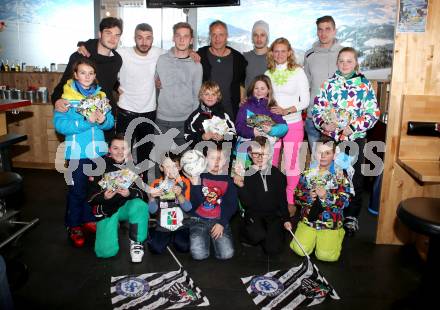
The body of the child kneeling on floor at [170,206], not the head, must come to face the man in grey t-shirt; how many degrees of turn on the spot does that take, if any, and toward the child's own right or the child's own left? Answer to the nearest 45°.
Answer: approximately 135° to the child's own left

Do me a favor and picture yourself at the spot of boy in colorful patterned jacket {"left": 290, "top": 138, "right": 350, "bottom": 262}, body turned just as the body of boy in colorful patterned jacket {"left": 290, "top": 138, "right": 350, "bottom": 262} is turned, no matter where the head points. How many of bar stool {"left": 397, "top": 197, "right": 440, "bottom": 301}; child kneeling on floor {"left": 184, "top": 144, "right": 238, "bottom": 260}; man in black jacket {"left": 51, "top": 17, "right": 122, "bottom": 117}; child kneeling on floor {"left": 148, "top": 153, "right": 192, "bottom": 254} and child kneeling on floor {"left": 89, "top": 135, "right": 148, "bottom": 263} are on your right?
4

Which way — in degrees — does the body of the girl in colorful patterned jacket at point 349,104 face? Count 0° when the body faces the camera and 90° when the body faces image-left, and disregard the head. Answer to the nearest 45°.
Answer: approximately 0°

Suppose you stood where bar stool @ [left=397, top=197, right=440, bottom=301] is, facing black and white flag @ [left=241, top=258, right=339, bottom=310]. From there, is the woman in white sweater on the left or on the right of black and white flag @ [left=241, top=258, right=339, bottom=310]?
right
